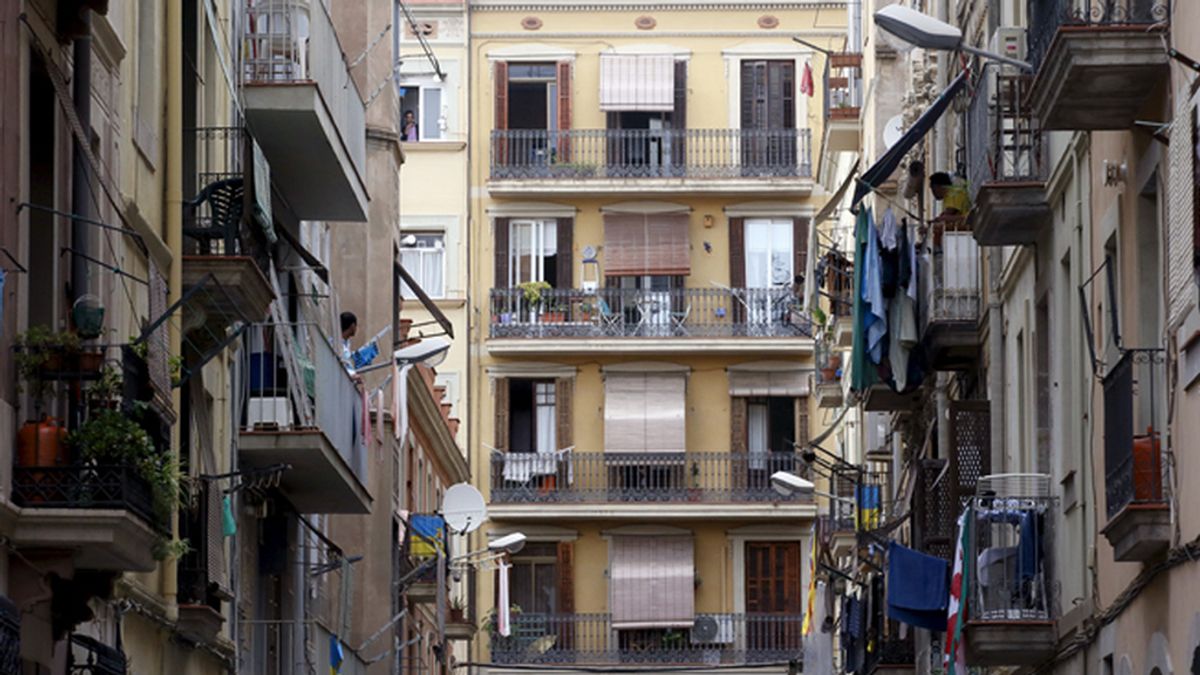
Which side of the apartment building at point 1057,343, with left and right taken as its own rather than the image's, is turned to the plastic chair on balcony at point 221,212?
front

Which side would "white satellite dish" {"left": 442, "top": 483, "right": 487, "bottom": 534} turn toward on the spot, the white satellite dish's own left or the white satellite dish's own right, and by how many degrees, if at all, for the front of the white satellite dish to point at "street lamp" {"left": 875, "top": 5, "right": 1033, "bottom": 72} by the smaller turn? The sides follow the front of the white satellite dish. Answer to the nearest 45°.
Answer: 0° — it already faces it

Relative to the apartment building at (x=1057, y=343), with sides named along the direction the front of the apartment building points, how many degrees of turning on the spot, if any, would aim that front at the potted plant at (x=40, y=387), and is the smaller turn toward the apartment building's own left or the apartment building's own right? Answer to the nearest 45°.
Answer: approximately 45° to the apartment building's own left

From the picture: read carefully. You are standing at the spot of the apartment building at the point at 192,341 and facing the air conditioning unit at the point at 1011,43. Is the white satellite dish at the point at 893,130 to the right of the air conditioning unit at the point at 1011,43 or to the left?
left

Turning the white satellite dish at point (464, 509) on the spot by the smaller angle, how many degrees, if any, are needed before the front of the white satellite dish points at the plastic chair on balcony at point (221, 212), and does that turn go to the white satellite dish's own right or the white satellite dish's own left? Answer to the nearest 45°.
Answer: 0° — it already faces it

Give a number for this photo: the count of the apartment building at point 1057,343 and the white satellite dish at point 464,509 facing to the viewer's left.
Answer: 1

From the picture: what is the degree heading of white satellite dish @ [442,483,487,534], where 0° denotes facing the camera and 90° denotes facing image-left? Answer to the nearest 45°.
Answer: approximately 0°

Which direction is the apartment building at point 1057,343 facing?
to the viewer's left
